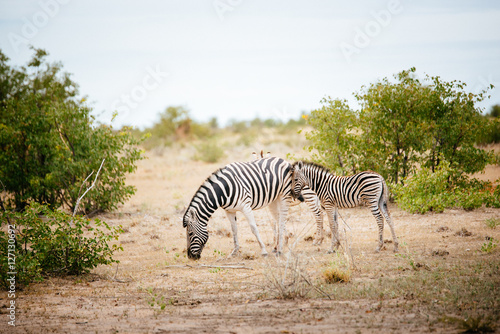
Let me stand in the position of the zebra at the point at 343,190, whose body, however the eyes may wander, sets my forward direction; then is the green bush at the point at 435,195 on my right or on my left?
on my right

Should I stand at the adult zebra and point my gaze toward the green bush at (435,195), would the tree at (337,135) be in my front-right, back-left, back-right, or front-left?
front-left

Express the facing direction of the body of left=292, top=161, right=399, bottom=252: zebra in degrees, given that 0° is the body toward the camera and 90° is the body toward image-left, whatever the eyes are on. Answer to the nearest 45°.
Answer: approximately 90°

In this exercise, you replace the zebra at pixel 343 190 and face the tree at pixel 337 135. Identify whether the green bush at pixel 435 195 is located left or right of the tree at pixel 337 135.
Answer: right

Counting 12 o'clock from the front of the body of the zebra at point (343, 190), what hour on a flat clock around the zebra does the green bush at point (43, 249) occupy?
The green bush is roughly at 11 o'clock from the zebra.

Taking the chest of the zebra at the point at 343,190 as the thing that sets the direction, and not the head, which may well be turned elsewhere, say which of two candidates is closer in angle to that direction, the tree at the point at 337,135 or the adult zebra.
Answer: the adult zebra

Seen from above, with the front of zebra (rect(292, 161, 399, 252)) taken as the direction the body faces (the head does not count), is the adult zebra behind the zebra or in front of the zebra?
in front

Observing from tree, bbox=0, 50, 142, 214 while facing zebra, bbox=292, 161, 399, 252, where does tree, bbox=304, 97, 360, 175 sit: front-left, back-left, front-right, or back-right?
front-left

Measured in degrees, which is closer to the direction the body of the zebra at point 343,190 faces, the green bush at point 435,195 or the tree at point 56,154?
the tree

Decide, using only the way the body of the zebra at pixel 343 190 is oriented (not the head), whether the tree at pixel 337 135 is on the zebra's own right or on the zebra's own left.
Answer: on the zebra's own right

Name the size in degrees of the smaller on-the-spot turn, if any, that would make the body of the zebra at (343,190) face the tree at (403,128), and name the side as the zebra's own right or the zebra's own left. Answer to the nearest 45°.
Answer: approximately 90° to the zebra's own right
